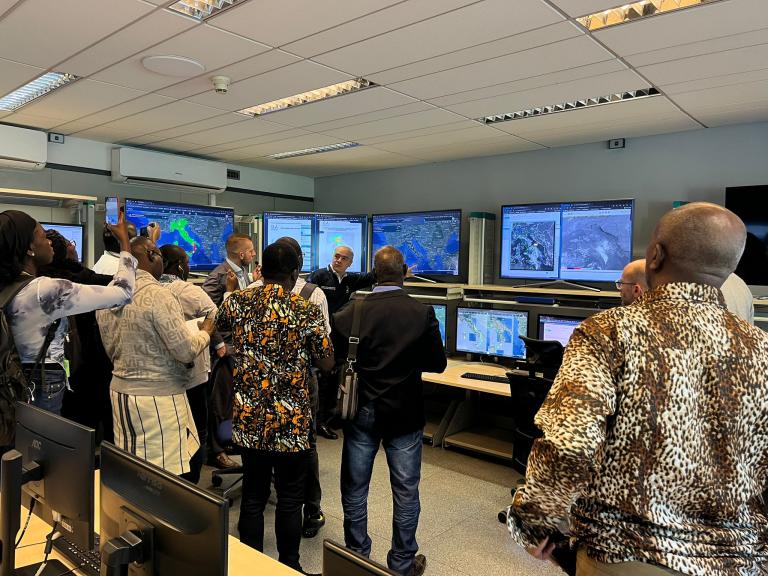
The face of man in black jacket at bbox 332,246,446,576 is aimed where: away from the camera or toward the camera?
away from the camera

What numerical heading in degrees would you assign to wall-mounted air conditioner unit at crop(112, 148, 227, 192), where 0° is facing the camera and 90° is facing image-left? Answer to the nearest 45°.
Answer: approximately 315°

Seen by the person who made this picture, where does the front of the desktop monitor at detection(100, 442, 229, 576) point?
facing away from the viewer and to the right of the viewer

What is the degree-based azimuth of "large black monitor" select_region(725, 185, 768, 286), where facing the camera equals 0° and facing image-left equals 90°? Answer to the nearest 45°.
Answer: approximately 0°

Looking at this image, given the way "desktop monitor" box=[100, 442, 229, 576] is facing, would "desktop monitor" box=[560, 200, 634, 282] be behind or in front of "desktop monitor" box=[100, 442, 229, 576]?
in front

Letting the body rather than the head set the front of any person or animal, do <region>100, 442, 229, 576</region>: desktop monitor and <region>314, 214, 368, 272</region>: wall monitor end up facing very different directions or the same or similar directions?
very different directions

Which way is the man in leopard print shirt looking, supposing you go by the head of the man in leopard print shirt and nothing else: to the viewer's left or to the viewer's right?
to the viewer's left

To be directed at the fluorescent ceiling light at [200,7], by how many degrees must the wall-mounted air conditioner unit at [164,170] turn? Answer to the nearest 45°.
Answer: approximately 45° to its right

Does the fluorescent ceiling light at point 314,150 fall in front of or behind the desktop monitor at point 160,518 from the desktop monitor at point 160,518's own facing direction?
in front

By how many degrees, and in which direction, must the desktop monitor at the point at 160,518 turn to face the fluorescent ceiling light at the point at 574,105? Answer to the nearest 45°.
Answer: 0° — it already faces it

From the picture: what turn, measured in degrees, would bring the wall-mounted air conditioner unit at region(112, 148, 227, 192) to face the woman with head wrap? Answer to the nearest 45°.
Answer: approximately 45° to its right

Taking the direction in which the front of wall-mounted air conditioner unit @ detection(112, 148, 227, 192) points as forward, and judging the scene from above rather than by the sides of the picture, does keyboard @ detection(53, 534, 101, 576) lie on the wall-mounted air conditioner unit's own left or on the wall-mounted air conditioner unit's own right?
on the wall-mounted air conditioner unit's own right

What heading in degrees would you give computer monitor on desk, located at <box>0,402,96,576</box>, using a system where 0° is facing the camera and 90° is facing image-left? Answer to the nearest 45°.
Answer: approximately 225°

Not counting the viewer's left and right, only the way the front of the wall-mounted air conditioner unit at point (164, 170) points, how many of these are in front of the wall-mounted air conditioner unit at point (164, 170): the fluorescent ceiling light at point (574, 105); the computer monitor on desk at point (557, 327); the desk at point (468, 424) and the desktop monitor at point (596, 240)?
4

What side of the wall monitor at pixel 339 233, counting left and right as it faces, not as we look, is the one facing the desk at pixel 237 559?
front
